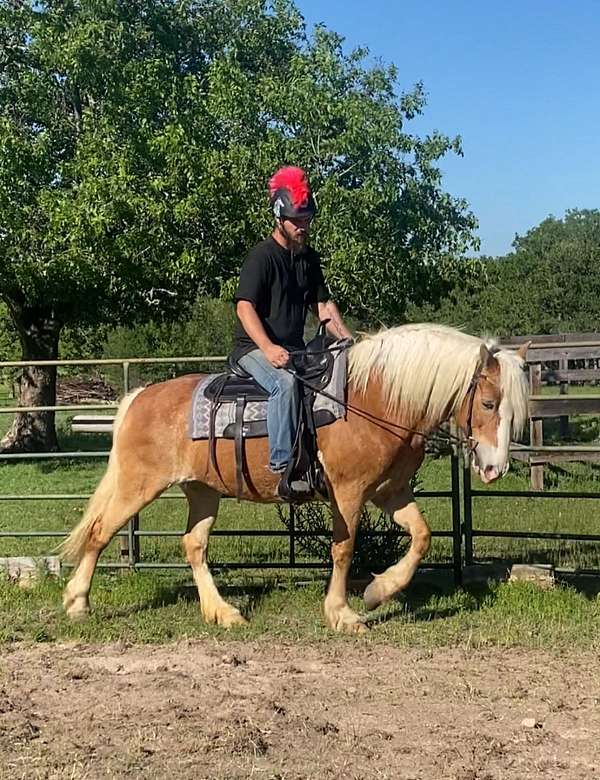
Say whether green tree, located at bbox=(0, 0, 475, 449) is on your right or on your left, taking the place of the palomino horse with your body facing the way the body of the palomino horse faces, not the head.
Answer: on your left

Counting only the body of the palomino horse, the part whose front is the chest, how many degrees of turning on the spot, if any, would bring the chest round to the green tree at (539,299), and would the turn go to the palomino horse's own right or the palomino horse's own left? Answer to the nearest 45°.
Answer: approximately 90° to the palomino horse's own left

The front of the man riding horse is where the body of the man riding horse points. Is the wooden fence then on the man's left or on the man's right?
on the man's left

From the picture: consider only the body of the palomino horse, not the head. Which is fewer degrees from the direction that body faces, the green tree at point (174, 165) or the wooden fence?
the wooden fence

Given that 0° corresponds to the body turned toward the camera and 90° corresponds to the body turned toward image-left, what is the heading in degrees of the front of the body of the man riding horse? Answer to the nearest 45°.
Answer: approximately 315°

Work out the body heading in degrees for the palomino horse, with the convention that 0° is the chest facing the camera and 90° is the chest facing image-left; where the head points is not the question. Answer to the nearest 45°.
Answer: approximately 270°

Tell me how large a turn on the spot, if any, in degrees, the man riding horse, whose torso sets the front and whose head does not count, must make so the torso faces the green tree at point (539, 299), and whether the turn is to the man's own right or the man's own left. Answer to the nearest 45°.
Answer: approximately 135° to the man's own left

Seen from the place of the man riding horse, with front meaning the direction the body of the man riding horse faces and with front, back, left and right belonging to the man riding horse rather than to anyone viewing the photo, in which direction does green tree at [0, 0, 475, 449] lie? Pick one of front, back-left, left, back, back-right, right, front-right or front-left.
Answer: back-left
